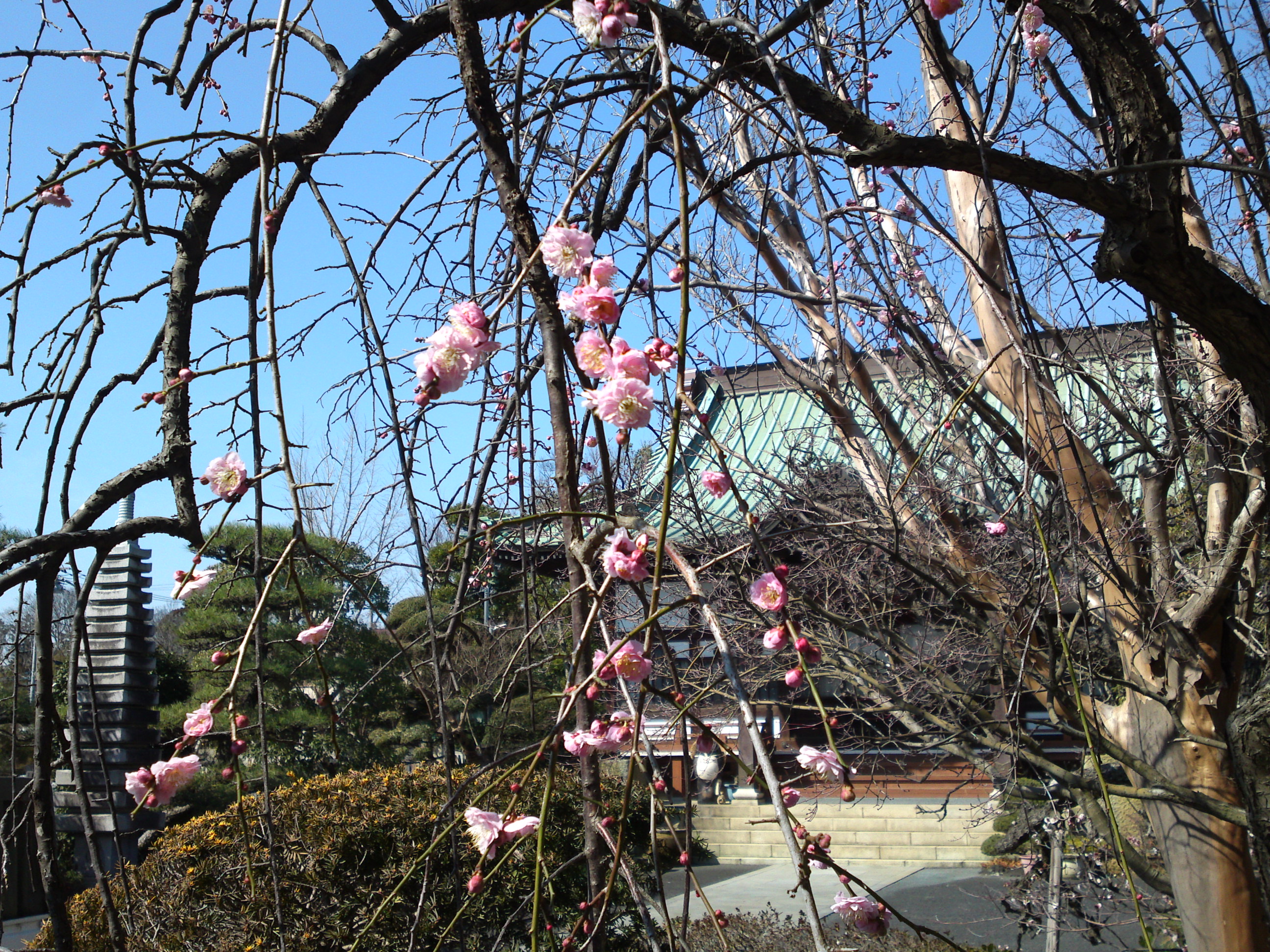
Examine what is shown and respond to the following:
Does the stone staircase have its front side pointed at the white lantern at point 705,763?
no

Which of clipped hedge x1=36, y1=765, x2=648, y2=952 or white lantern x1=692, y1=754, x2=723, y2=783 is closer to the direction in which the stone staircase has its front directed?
the clipped hedge

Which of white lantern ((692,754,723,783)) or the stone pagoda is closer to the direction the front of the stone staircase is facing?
the stone pagoda

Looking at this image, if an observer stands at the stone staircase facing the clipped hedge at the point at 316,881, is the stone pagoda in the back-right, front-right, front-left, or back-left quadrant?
front-right

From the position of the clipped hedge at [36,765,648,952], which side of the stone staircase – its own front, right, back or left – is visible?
front

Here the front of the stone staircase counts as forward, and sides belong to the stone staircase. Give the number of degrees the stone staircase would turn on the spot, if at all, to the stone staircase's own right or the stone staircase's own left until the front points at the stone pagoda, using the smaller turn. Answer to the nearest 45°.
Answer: approximately 45° to the stone staircase's own right

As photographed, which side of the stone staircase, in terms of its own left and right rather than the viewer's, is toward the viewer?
front
